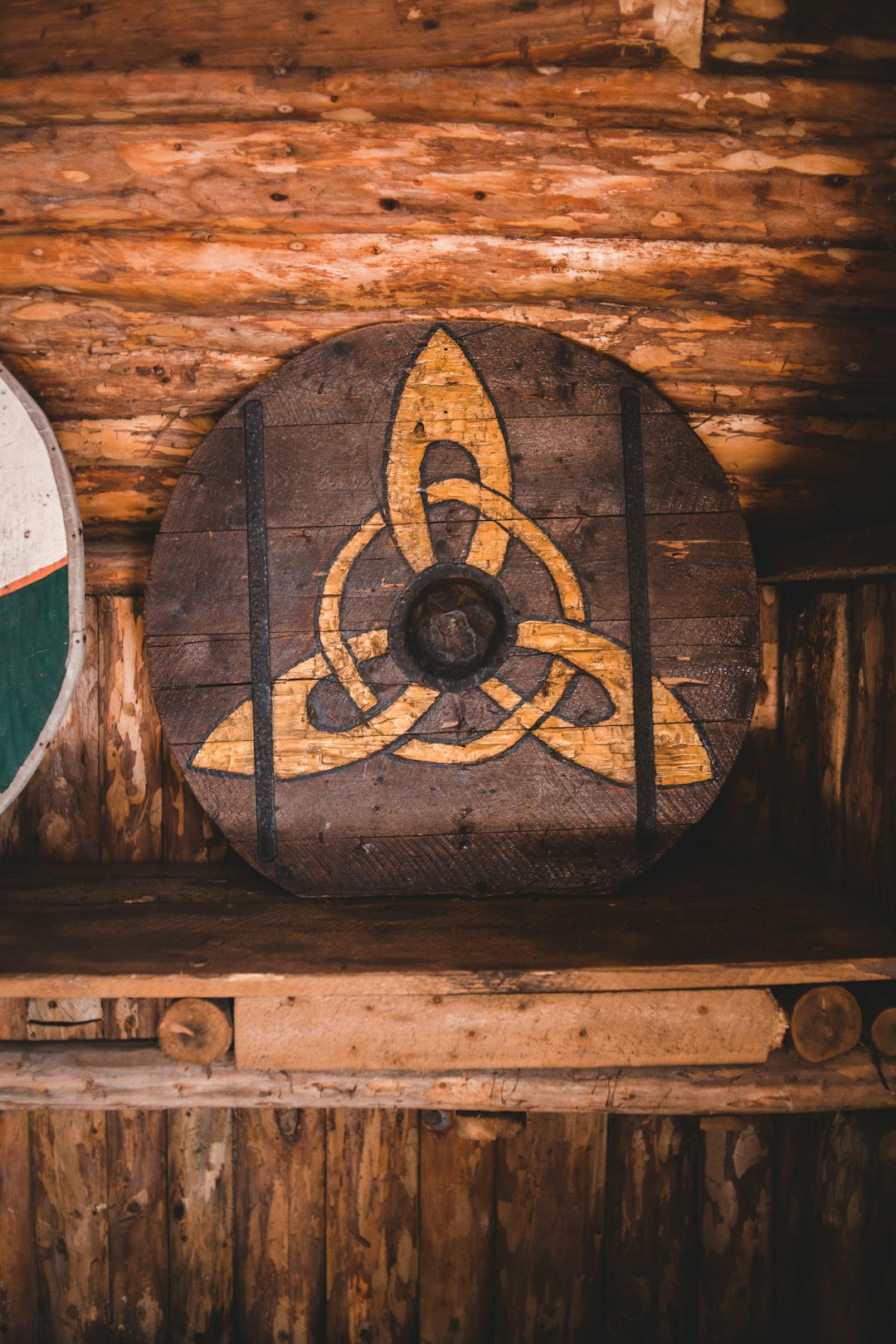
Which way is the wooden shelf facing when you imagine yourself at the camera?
facing the viewer

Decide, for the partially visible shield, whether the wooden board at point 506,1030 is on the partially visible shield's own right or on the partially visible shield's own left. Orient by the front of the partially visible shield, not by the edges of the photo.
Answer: on the partially visible shield's own left

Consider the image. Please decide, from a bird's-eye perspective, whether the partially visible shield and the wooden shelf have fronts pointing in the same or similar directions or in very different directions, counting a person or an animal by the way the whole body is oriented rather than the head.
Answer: same or similar directions

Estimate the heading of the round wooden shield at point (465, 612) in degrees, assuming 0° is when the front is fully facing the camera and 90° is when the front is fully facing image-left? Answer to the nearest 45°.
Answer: approximately 0°

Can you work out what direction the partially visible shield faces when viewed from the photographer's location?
facing the viewer
